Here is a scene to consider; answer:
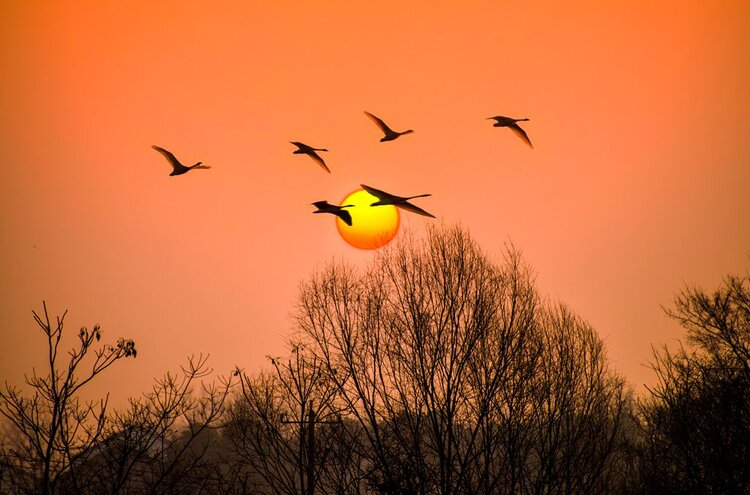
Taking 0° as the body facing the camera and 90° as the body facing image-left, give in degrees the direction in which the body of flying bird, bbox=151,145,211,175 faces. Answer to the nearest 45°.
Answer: approximately 270°

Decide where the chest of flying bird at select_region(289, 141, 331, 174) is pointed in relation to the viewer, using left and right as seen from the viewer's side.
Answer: facing to the right of the viewer

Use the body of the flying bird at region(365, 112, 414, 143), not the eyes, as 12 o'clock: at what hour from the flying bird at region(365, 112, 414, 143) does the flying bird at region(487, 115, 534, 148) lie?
the flying bird at region(487, 115, 534, 148) is roughly at 12 o'clock from the flying bird at region(365, 112, 414, 143).

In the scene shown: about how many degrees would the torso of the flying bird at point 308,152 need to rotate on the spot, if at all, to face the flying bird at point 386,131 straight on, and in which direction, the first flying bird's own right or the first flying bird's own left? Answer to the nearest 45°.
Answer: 0° — it already faces it

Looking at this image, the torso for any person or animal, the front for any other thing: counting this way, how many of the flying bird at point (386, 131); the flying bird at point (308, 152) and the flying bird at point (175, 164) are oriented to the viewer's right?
3

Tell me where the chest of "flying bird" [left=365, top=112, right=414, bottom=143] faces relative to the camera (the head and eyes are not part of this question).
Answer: to the viewer's right

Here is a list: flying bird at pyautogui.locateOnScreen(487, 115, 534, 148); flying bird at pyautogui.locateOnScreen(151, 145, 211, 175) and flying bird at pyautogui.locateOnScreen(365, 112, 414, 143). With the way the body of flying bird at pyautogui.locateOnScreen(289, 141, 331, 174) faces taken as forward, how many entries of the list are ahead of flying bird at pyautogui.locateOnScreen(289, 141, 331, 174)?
2

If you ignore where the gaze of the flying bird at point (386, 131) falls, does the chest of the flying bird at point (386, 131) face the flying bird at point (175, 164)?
no

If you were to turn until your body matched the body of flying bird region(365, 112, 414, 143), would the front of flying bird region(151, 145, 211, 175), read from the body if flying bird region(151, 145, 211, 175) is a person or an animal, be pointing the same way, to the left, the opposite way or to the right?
the same way

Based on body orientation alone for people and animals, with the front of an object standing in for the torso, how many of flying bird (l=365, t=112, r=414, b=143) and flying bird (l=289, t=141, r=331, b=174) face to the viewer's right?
2

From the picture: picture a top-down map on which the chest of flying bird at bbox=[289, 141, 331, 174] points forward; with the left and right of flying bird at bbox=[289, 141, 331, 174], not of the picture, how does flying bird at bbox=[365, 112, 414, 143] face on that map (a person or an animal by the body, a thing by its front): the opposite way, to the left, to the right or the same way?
the same way

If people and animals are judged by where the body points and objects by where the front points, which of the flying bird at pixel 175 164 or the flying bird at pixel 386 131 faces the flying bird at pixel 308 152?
the flying bird at pixel 175 164

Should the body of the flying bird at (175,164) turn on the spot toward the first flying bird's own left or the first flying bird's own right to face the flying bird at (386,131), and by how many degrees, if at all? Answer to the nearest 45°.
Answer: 0° — it already faces it

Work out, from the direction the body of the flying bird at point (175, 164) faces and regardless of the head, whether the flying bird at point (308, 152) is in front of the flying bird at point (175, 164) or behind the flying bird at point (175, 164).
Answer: in front

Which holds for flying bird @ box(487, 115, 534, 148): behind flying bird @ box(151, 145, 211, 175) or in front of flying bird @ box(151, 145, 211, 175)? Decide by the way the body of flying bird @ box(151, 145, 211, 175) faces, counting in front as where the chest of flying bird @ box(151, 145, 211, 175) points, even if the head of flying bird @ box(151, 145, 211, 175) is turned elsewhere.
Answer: in front

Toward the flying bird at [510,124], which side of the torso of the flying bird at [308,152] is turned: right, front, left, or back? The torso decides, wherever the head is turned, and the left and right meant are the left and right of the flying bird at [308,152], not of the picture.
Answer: front

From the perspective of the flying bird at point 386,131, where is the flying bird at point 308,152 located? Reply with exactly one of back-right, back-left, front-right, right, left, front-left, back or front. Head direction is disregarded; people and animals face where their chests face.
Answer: back
